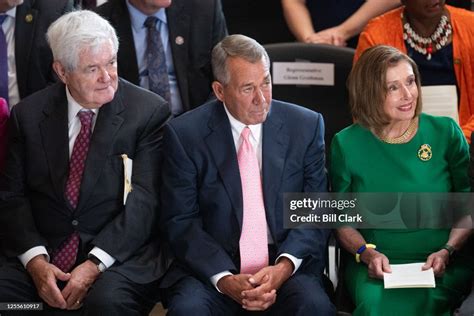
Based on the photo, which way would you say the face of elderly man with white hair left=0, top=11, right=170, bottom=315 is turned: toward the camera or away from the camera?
toward the camera

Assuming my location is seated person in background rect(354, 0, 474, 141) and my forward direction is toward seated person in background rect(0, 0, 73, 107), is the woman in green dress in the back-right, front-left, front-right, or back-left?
front-left

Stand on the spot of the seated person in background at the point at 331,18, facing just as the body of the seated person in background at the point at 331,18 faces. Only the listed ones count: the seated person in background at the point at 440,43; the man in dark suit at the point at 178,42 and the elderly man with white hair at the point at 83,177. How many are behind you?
0

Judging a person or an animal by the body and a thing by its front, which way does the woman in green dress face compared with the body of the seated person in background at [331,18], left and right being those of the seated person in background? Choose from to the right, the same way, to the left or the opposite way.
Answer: the same way

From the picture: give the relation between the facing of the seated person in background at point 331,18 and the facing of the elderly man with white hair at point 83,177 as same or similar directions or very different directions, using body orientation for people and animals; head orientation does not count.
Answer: same or similar directions

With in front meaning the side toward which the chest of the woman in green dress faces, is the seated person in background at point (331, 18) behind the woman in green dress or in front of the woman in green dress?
behind

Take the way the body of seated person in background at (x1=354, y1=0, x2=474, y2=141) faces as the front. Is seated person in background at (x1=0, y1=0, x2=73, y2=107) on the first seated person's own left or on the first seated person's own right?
on the first seated person's own right

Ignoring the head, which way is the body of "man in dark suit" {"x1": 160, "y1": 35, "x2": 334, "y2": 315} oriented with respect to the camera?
toward the camera

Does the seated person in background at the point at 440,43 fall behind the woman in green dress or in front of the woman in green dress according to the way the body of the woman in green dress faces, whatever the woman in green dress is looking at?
behind

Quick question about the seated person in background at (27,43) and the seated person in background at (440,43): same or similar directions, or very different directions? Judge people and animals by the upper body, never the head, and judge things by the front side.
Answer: same or similar directions

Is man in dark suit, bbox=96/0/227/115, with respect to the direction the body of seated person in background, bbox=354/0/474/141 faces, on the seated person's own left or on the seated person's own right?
on the seated person's own right

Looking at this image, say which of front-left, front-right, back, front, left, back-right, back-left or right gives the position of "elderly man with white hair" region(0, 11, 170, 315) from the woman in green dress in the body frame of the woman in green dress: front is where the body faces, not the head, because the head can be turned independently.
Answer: right

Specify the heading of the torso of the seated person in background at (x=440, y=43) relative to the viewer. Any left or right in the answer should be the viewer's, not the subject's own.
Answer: facing the viewer

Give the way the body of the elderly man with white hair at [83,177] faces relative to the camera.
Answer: toward the camera

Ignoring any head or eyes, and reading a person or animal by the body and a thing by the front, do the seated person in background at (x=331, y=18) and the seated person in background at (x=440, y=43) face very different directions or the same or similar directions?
same or similar directions
